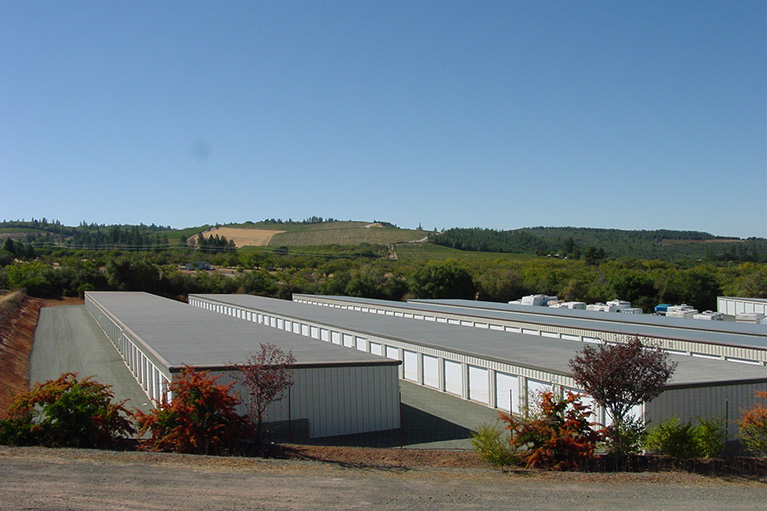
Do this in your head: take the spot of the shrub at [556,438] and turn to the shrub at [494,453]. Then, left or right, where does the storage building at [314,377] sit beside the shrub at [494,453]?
right

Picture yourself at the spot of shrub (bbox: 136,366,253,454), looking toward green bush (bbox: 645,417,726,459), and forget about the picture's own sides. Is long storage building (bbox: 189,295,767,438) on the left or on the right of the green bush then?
left

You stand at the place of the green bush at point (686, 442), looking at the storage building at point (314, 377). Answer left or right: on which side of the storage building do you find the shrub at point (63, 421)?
left
